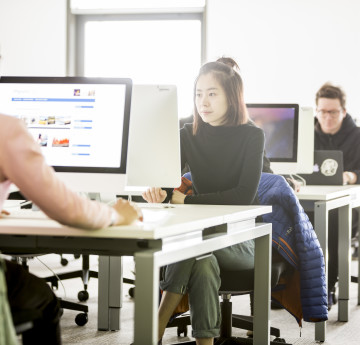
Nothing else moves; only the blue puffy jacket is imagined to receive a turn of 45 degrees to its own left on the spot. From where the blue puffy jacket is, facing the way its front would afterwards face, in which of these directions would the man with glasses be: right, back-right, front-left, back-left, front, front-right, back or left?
back

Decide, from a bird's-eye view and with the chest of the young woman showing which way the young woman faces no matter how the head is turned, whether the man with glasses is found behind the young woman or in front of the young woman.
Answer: behind

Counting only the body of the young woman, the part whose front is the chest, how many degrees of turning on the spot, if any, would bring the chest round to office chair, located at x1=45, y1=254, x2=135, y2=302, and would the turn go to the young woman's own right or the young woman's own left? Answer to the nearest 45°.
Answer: approximately 90° to the young woman's own right

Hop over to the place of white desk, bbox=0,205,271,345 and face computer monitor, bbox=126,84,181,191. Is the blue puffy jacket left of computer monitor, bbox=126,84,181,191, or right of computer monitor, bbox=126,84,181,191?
right
